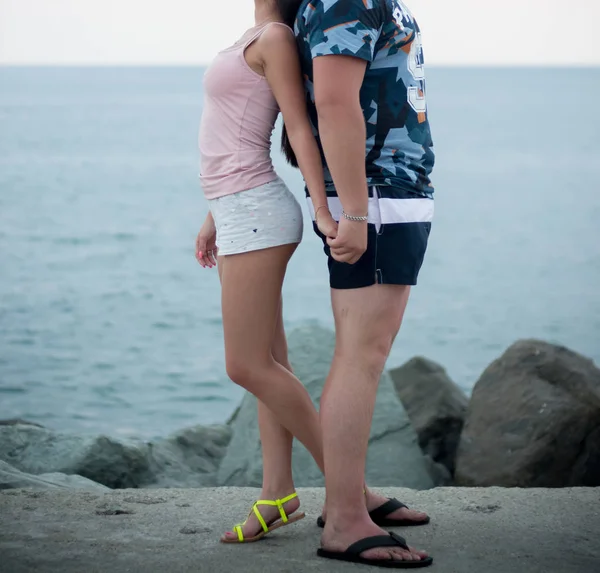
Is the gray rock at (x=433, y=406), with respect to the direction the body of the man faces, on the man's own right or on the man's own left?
on the man's own left

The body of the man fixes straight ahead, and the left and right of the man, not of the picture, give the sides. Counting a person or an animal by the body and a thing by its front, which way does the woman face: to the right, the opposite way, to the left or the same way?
the opposite way

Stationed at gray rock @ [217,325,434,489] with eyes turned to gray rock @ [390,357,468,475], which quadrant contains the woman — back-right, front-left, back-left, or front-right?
back-right

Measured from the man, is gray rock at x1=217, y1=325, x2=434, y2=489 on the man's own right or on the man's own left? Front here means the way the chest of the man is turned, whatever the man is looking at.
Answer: on the man's own left

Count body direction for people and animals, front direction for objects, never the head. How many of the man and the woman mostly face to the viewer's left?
1
